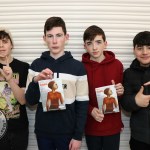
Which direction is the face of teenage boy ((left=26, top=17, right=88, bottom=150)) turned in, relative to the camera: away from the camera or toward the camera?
toward the camera

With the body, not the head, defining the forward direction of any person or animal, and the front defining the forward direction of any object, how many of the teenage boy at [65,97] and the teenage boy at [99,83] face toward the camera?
2

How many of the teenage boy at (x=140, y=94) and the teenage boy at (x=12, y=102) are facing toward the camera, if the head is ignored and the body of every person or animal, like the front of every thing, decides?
2

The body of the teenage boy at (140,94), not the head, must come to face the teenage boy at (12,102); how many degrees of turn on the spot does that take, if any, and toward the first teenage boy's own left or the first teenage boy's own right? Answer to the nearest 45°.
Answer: approximately 90° to the first teenage boy's own right

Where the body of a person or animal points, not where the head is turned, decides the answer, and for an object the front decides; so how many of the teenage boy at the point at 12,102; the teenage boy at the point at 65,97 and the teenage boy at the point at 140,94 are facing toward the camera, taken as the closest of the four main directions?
3

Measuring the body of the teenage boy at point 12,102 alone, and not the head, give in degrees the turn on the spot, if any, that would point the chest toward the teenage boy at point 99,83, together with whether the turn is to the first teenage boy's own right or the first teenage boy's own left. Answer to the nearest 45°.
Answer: approximately 90° to the first teenage boy's own left

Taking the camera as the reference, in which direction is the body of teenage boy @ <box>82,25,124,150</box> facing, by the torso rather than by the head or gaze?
toward the camera

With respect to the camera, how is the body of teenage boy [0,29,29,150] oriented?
toward the camera

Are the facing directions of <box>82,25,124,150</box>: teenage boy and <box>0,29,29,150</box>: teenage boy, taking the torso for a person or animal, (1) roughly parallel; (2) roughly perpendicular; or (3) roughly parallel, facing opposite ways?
roughly parallel

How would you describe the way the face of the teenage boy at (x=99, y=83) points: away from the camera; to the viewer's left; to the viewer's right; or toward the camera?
toward the camera

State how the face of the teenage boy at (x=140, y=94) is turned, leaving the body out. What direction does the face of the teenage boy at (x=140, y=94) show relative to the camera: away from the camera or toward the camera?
toward the camera
